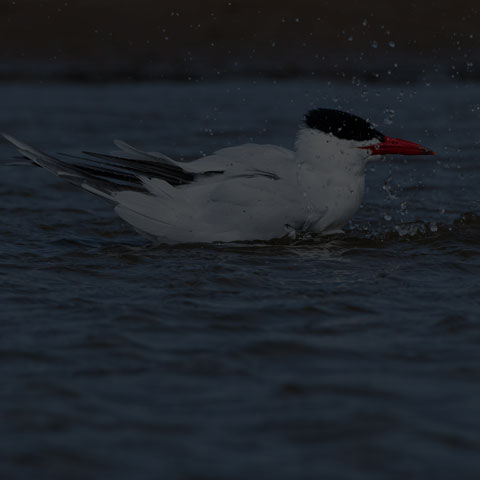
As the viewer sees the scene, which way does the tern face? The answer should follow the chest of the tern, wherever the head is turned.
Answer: to the viewer's right
